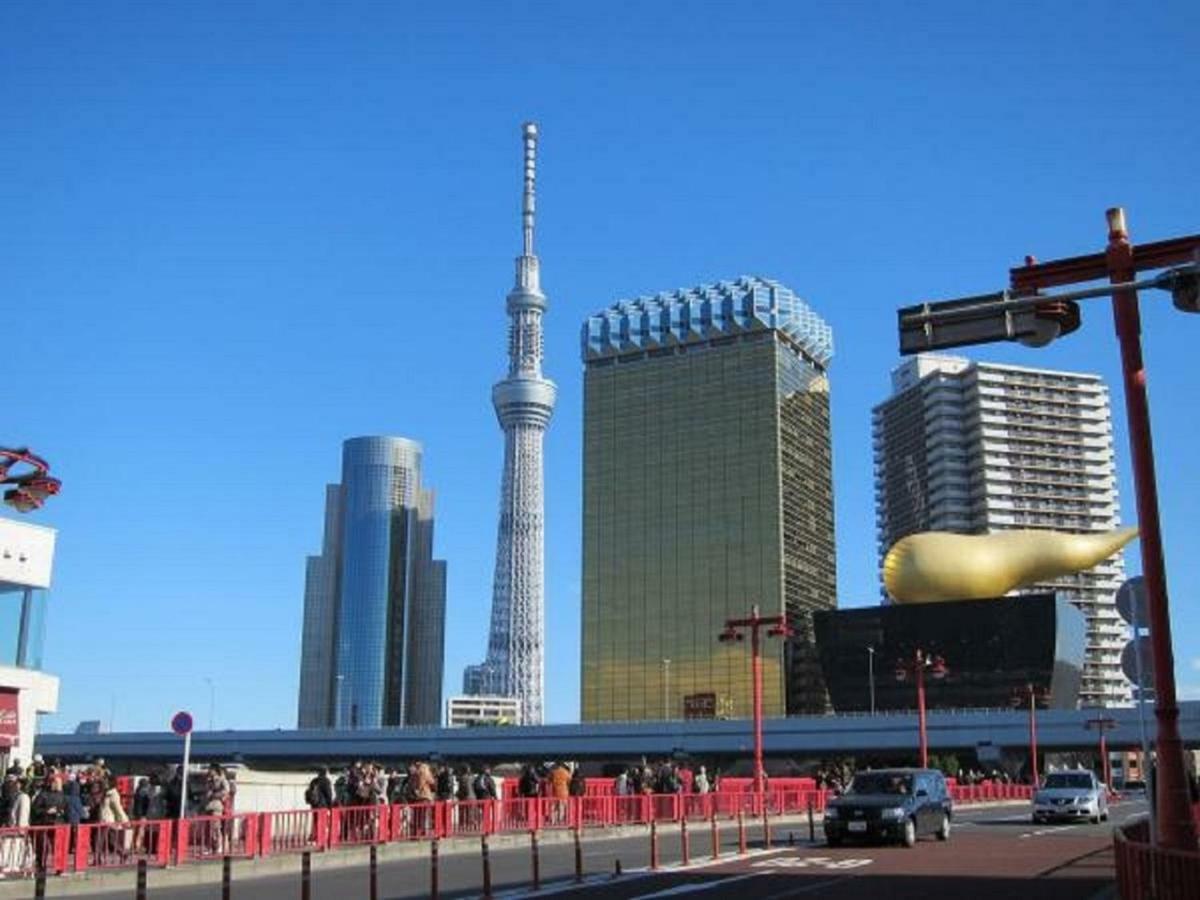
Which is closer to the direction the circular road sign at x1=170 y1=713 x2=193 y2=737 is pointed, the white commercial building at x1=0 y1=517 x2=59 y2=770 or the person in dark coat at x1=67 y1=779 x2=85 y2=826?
the person in dark coat

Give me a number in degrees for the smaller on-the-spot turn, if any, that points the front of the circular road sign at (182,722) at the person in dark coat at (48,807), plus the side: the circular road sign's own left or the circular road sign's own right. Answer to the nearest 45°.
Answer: approximately 45° to the circular road sign's own right

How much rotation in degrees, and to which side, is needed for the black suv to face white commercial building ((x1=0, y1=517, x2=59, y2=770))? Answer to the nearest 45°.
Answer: approximately 45° to its right

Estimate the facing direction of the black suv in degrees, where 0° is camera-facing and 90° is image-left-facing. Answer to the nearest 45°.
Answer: approximately 45°

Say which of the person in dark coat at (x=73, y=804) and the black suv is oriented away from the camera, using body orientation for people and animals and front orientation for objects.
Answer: the person in dark coat

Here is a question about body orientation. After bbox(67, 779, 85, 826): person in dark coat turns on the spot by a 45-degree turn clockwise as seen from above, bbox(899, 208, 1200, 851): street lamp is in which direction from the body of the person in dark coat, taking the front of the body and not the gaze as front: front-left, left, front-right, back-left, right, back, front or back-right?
right

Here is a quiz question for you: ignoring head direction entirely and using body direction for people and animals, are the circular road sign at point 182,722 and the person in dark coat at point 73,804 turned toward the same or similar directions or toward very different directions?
very different directions

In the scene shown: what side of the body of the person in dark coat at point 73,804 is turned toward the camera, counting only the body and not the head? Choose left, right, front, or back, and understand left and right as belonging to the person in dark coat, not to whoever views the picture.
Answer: back
